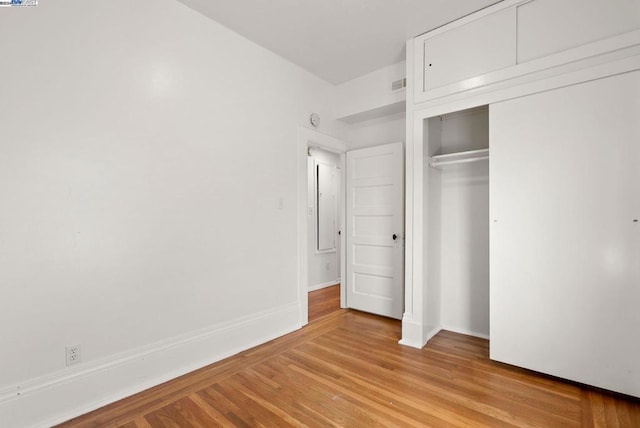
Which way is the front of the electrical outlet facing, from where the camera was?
facing the viewer and to the right of the viewer

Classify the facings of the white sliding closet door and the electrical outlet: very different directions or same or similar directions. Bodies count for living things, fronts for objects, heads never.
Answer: very different directions

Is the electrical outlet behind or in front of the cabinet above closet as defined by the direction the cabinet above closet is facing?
in front

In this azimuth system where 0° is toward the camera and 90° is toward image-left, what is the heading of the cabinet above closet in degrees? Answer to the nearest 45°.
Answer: approximately 45°

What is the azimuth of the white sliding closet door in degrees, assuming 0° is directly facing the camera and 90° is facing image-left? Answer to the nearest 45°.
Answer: approximately 45°

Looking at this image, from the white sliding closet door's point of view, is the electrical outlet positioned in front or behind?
in front
